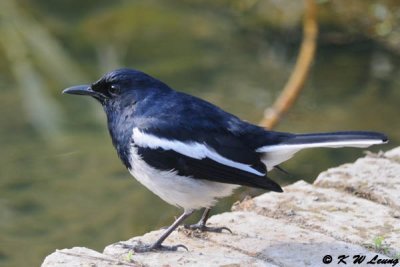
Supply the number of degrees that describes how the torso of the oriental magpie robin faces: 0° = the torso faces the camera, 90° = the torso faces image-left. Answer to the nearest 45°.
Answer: approximately 90°

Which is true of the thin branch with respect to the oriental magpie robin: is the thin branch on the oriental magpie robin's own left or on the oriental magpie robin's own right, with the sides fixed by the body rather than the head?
on the oriental magpie robin's own right
